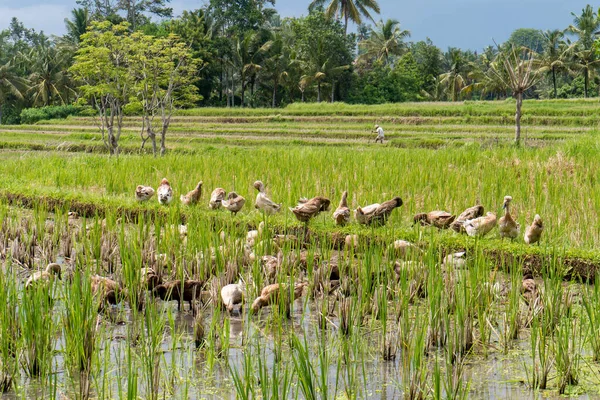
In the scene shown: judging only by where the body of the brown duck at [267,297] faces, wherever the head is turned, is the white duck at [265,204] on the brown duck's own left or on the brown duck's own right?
on the brown duck's own right

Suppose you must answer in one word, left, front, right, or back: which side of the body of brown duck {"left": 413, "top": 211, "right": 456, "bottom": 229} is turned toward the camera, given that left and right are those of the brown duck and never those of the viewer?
left

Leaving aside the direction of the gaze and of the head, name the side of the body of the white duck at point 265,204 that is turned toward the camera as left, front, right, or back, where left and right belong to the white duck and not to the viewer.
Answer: left

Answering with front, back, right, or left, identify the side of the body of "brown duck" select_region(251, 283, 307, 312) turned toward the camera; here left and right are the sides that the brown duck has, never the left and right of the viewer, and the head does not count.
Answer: left

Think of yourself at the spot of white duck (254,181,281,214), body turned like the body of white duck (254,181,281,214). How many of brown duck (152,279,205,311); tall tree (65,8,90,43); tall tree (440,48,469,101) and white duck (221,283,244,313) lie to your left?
2

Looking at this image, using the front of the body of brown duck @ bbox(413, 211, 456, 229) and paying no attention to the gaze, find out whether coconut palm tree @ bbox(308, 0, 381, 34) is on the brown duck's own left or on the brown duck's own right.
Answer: on the brown duck's own right

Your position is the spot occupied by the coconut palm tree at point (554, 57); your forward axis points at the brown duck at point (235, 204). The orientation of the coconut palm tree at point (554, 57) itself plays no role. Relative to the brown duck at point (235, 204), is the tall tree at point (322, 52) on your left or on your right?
right

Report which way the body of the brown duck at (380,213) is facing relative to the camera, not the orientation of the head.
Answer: to the viewer's right
